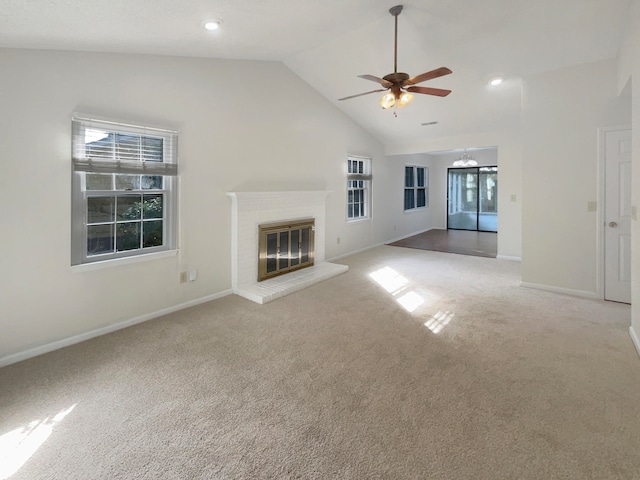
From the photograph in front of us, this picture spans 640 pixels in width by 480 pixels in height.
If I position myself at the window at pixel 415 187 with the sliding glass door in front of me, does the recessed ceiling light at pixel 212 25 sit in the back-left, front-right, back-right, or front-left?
back-right

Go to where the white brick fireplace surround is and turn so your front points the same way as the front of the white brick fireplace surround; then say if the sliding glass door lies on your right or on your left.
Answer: on your left

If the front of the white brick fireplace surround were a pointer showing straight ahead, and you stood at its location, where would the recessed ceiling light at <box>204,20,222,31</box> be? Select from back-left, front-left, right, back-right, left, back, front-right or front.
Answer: front-right

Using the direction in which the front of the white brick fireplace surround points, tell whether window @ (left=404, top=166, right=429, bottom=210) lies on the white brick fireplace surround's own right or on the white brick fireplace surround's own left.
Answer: on the white brick fireplace surround's own left

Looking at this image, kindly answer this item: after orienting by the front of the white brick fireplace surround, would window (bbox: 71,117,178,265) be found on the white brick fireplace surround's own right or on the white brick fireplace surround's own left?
on the white brick fireplace surround's own right

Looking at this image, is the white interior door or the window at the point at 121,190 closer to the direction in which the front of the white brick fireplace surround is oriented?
the white interior door

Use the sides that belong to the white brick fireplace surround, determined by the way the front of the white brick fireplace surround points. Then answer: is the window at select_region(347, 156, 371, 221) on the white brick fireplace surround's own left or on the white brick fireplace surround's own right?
on the white brick fireplace surround's own left
